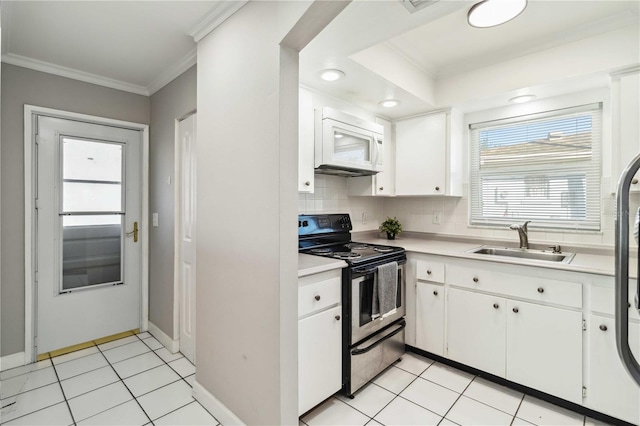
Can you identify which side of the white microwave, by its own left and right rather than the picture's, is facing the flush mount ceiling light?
front

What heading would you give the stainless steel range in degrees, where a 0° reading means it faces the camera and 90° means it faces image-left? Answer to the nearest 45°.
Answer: approximately 315°

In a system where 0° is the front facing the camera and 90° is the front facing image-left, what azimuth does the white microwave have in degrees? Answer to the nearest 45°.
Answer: approximately 315°

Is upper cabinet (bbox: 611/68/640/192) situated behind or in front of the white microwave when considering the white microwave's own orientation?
in front

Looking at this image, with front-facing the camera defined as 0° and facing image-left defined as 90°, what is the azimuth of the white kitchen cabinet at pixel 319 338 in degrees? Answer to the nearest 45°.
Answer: approximately 315°

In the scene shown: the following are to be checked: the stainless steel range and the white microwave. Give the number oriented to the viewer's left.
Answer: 0

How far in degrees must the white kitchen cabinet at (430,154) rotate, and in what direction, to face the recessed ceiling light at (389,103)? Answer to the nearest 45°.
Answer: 0° — it already faces it

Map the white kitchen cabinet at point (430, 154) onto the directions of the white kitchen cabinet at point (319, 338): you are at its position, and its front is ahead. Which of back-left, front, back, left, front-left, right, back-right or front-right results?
left

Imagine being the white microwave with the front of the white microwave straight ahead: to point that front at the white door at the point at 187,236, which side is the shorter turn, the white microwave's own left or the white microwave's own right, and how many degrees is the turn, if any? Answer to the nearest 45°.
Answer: approximately 135° to the white microwave's own right

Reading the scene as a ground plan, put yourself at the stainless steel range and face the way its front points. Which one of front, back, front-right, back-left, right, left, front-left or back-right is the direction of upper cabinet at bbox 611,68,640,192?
front-left

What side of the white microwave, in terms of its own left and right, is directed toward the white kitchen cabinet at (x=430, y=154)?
left
